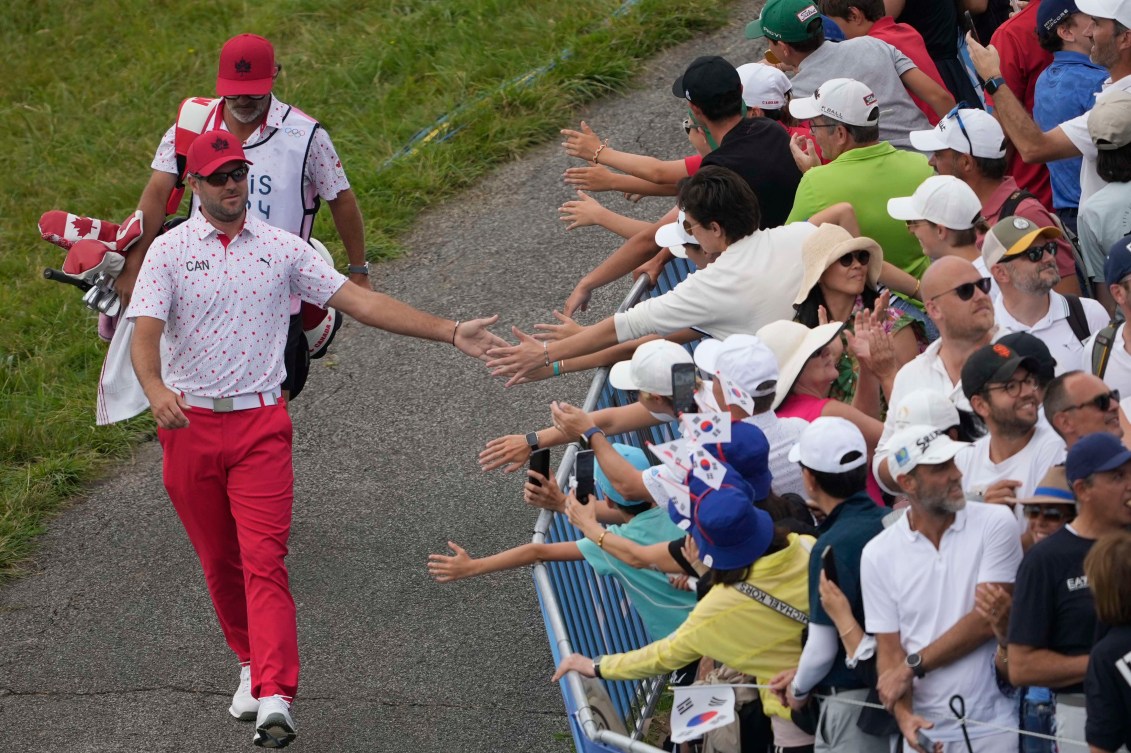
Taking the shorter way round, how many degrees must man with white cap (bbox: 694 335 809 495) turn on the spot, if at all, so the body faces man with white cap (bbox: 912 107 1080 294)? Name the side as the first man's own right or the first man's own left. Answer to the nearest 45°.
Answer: approximately 90° to the first man's own right

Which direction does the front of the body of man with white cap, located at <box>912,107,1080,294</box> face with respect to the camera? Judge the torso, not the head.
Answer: to the viewer's left

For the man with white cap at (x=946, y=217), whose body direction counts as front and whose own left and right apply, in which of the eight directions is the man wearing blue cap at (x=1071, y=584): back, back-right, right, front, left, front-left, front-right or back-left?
left

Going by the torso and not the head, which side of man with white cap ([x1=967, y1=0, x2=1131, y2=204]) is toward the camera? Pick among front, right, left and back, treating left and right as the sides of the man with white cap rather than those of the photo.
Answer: left

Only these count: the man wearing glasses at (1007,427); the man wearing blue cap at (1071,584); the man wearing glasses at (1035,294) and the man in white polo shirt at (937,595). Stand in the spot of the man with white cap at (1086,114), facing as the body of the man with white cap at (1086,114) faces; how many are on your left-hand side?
4

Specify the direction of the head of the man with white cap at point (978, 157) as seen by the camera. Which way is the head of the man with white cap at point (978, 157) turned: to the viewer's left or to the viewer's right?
to the viewer's left

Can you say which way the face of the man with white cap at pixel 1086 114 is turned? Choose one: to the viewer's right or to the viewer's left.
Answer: to the viewer's left

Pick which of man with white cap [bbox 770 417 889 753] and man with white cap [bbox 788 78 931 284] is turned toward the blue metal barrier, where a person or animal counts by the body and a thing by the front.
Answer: man with white cap [bbox 770 417 889 753]

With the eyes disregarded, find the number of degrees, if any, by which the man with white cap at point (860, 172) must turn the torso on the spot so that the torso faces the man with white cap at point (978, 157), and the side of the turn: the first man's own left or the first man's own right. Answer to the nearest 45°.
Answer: approximately 135° to the first man's own right

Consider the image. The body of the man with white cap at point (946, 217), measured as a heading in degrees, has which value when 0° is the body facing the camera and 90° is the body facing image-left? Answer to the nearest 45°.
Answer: approximately 90°

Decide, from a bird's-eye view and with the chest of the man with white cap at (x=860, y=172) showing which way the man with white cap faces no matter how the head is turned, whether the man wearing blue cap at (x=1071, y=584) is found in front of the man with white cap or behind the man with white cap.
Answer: behind

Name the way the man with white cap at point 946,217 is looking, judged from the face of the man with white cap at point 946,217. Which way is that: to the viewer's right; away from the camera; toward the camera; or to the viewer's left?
to the viewer's left

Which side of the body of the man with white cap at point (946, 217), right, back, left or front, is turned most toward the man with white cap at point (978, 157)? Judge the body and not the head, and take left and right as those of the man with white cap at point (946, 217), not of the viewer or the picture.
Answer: right

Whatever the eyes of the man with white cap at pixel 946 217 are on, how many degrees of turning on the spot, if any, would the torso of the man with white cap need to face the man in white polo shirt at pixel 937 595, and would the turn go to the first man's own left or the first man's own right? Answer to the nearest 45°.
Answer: approximately 90° to the first man's own left

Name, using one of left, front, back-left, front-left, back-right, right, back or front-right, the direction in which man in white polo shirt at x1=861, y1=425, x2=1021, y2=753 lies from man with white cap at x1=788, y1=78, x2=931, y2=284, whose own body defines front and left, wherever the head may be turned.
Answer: back-left
